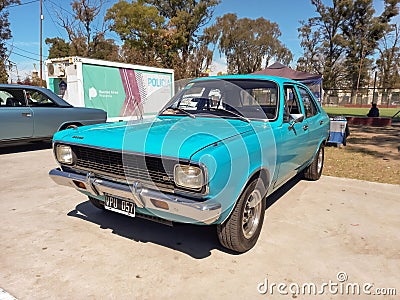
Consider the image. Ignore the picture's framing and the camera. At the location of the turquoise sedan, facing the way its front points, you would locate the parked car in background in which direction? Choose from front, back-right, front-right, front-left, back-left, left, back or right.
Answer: right

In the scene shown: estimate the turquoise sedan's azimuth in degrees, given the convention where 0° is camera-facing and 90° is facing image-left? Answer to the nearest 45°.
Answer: approximately 45°

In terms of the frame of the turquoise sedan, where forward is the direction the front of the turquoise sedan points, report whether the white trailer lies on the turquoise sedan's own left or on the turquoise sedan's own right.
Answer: on the turquoise sedan's own right

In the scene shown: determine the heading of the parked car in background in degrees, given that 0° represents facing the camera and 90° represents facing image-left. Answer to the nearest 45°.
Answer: approximately 90°

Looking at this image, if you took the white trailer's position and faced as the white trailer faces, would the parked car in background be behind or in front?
in front

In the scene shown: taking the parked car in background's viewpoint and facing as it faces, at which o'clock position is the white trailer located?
The white trailer is roughly at 4 o'clock from the parked car in background.

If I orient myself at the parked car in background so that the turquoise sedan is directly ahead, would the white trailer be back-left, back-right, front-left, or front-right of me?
back-left
